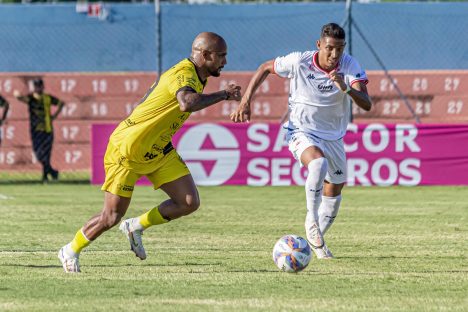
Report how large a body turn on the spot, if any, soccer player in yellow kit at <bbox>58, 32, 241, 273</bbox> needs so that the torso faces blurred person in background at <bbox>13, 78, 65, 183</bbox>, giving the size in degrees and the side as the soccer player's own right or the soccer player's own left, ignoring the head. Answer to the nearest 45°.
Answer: approximately 90° to the soccer player's own left

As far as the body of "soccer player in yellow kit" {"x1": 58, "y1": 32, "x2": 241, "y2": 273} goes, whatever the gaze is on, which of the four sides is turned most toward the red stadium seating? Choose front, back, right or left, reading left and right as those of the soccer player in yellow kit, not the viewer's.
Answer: left

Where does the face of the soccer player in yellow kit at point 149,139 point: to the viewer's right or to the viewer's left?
to the viewer's right

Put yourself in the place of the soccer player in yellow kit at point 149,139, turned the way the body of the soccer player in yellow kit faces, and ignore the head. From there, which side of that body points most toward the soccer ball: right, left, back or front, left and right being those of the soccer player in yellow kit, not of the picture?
front

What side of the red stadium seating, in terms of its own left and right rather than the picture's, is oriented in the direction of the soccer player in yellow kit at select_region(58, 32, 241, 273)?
front

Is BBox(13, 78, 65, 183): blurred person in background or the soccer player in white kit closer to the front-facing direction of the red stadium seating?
the soccer player in white kit

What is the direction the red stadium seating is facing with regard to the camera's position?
facing the viewer

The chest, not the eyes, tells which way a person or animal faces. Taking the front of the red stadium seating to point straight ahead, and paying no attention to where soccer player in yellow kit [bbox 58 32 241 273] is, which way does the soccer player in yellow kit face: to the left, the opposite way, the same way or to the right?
to the left

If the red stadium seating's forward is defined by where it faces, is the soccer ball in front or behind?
in front

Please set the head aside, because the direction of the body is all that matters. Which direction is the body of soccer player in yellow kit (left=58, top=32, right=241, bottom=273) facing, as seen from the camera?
to the viewer's right

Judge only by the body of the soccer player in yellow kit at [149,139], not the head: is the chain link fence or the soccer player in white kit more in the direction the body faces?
the soccer player in white kit
